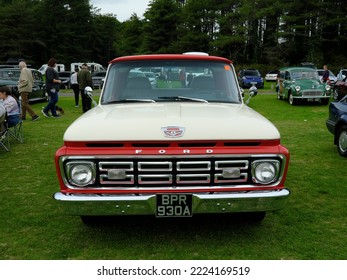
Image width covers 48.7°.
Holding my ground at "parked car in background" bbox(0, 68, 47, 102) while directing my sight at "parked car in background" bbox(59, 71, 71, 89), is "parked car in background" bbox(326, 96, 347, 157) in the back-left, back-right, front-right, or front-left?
back-right

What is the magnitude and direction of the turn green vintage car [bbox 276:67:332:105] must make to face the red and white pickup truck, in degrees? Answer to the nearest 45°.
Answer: approximately 45° to its right

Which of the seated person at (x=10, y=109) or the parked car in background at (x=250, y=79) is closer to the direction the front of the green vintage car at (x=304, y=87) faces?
the seated person

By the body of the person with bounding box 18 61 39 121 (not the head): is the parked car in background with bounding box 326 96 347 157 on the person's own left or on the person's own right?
on the person's own left

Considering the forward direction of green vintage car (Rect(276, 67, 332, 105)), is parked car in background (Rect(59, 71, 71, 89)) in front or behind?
behind

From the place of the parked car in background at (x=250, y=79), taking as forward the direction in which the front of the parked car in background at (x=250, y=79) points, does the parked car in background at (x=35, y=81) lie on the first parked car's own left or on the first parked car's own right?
on the first parked car's own right

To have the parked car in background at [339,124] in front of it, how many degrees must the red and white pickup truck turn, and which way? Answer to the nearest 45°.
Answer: approximately 135° to its left

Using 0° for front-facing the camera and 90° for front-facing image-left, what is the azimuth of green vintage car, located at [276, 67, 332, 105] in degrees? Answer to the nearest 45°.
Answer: approximately 315°

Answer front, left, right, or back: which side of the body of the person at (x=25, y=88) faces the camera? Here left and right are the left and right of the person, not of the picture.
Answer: left

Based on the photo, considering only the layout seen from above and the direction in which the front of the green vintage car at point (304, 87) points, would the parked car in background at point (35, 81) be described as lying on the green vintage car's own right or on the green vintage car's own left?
on the green vintage car's own right
